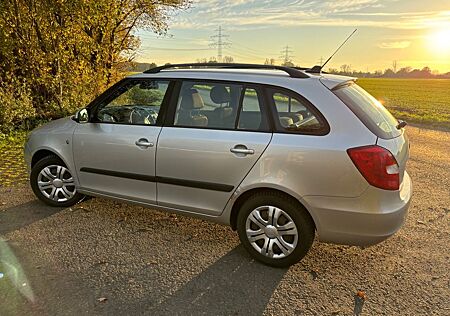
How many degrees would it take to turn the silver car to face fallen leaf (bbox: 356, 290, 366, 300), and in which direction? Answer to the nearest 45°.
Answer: approximately 180°

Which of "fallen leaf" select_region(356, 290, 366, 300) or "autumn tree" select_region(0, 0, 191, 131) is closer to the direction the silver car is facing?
the autumn tree

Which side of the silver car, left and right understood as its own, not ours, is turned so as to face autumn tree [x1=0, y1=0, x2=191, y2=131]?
front

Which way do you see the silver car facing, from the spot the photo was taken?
facing away from the viewer and to the left of the viewer
